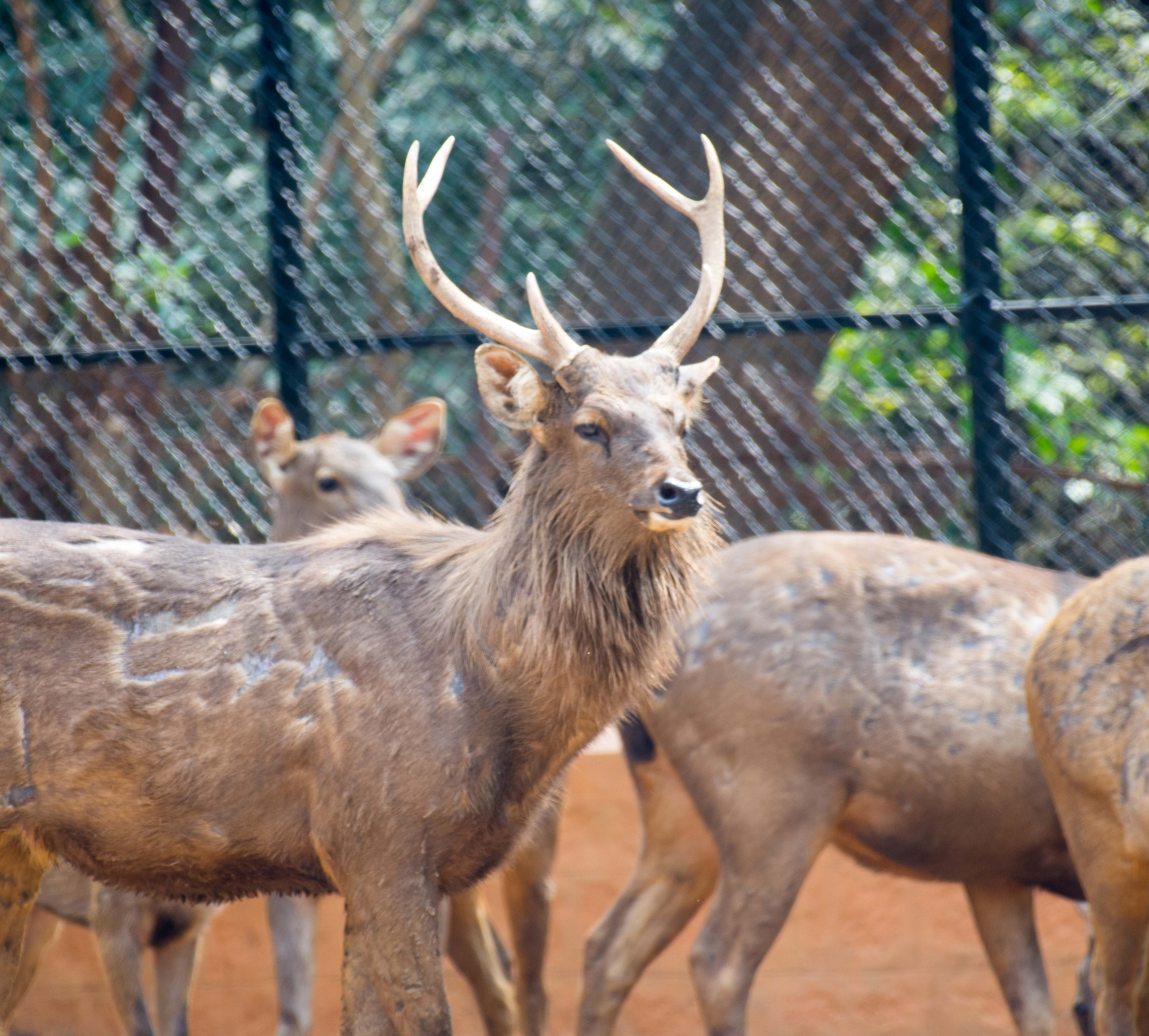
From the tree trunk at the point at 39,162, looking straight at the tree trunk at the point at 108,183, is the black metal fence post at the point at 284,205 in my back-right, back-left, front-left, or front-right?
front-right

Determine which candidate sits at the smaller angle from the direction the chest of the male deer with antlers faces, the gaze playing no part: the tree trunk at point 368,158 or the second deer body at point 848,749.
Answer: the second deer body

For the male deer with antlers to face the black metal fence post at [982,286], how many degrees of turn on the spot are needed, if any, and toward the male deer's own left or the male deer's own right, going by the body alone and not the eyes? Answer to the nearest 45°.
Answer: approximately 90° to the male deer's own left

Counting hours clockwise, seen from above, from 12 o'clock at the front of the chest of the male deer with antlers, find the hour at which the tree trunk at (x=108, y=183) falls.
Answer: The tree trunk is roughly at 8 o'clock from the male deer with antlers.

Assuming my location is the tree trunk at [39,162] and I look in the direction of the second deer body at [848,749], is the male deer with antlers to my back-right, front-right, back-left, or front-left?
front-right

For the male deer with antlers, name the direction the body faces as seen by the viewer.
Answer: to the viewer's right

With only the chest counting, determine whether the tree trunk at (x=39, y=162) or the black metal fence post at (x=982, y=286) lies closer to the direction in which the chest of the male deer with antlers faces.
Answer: the black metal fence post

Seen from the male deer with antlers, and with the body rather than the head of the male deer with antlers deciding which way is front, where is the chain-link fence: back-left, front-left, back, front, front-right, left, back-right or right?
left
